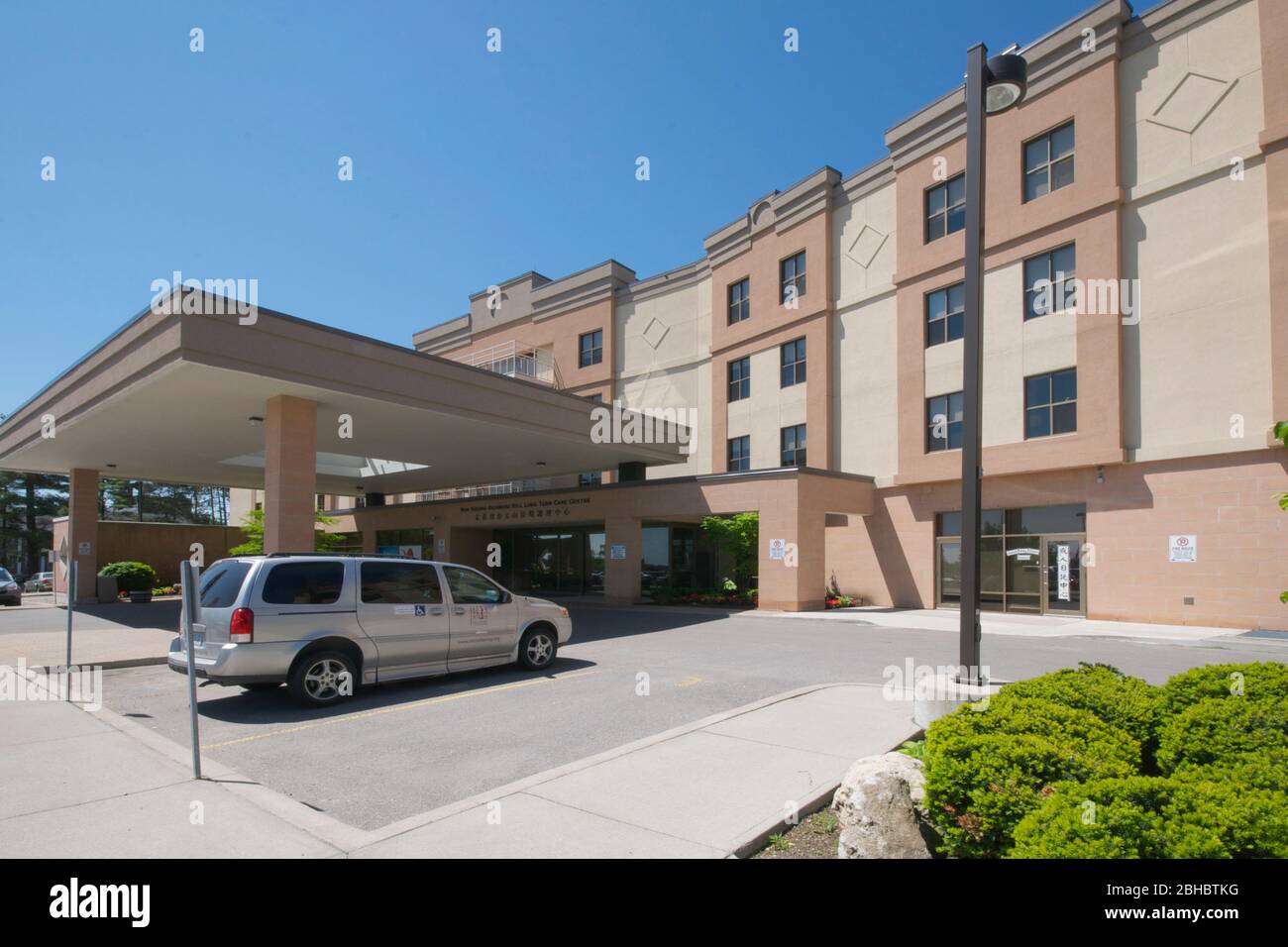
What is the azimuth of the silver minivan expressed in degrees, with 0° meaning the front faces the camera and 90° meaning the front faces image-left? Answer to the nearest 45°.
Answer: approximately 225°

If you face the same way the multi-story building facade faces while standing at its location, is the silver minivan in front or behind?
in front

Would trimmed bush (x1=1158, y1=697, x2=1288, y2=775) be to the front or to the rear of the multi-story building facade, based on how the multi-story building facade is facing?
to the front

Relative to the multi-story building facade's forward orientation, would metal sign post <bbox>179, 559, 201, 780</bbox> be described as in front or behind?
in front

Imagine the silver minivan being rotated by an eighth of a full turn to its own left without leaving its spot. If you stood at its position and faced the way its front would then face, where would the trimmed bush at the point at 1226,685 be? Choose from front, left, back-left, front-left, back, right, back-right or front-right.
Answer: back-right

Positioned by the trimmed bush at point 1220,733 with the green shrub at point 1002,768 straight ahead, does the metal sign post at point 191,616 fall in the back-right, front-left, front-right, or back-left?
front-right

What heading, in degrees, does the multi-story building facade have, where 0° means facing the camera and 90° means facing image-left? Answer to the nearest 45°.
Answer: approximately 45°

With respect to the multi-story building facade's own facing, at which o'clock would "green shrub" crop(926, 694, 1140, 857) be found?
The green shrub is roughly at 11 o'clock from the multi-story building facade.
